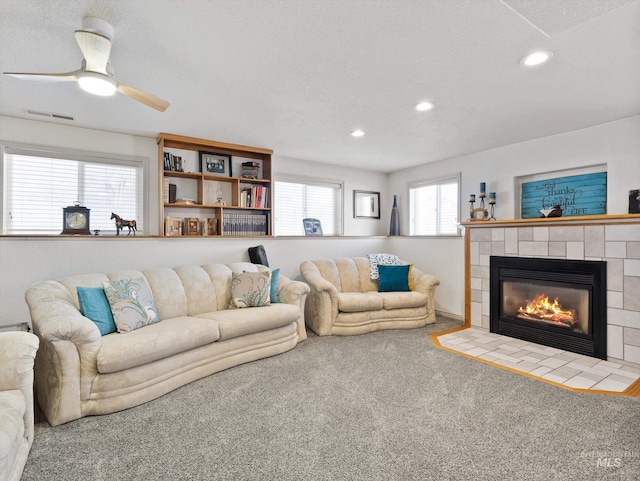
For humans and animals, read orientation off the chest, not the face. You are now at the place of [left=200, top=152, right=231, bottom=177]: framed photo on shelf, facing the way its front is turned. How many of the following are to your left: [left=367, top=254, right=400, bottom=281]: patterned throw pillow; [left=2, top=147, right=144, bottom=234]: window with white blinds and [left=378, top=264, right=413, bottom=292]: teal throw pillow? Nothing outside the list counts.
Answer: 2

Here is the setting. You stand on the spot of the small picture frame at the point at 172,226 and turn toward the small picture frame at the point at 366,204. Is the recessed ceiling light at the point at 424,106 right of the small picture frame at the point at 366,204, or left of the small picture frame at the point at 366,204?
right

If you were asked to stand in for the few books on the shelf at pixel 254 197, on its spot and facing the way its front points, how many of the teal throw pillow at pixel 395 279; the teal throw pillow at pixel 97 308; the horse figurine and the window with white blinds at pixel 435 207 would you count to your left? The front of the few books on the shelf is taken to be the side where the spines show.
2

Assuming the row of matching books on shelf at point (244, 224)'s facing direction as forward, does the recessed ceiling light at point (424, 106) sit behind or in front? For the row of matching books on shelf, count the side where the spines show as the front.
in front

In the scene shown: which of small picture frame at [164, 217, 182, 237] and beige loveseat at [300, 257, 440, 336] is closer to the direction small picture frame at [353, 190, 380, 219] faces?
the beige loveseat

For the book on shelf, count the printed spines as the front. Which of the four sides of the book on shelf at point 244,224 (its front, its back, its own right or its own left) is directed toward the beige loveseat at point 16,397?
front

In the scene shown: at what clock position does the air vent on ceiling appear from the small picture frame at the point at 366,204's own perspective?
The air vent on ceiling is roughly at 3 o'clock from the small picture frame.

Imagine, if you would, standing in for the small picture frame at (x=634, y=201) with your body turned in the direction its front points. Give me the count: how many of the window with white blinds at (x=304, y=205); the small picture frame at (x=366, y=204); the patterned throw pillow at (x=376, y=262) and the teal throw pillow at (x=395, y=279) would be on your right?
4

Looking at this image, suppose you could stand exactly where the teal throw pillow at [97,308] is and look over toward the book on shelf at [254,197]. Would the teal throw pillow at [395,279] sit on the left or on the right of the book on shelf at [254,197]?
right

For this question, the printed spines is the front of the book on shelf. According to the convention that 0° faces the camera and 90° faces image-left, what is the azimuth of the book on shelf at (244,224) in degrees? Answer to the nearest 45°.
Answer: approximately 0°

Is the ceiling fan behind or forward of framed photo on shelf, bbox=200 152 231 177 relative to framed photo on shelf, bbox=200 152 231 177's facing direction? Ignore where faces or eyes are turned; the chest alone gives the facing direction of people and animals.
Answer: forward

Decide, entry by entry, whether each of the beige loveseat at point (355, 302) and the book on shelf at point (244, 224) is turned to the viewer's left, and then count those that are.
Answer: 0
